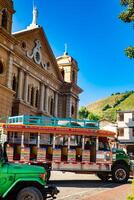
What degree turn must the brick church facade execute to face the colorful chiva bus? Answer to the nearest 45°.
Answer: approximately 45° to its right
